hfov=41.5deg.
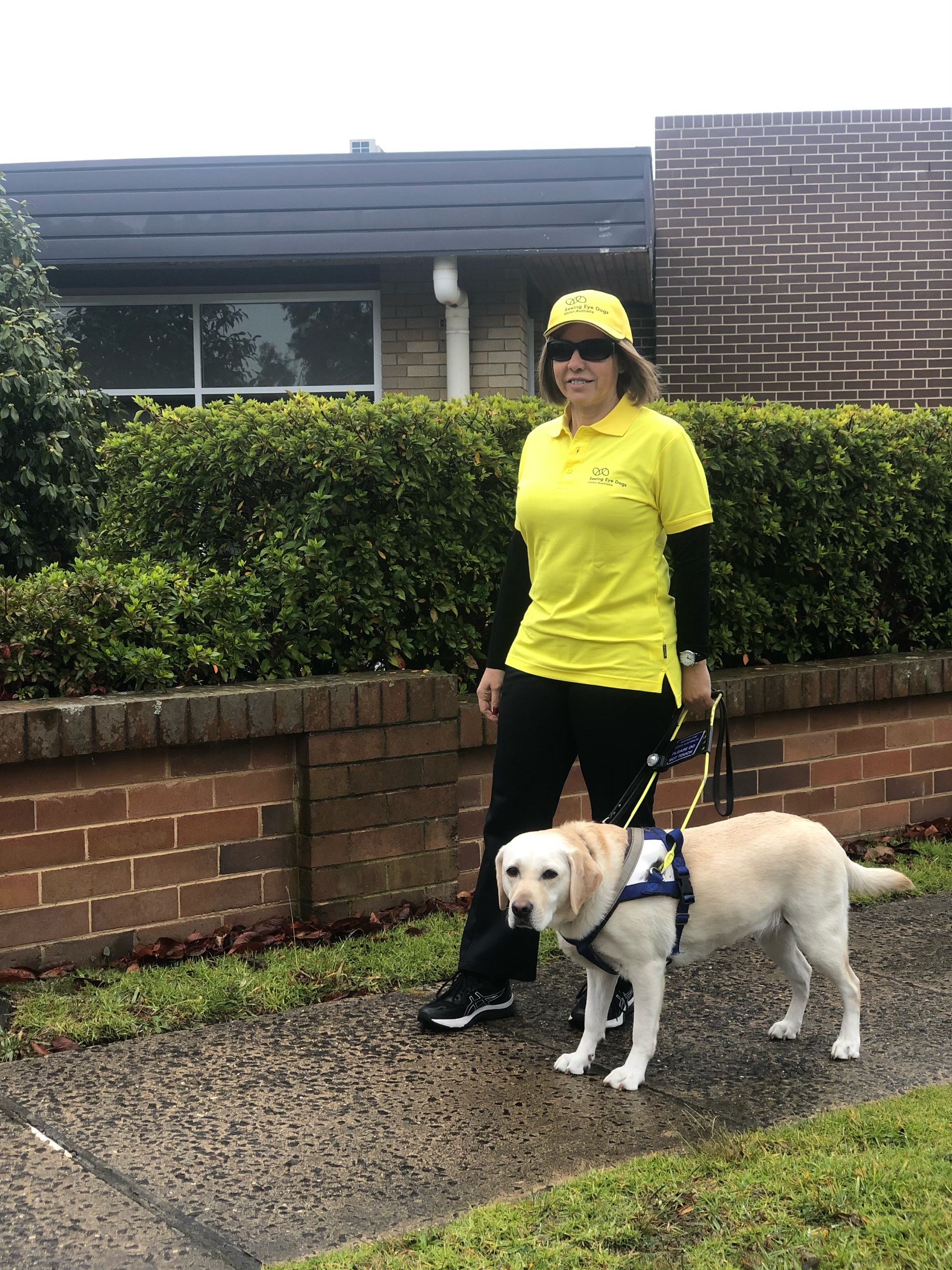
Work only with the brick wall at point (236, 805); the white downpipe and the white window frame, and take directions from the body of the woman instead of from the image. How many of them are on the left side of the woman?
0

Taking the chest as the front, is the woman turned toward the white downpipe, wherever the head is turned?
no

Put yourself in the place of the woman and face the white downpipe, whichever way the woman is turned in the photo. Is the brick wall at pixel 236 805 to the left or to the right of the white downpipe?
left

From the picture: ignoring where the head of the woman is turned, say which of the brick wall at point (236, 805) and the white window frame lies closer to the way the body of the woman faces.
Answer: the brick wall

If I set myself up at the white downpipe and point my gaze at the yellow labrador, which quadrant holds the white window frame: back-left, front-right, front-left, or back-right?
back-right

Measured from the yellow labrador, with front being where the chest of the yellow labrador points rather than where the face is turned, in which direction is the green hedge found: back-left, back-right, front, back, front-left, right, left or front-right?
right

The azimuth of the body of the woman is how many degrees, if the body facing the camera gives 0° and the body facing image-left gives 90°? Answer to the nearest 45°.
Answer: approximately 45°

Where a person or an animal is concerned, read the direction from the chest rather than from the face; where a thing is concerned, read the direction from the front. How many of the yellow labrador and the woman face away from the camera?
0

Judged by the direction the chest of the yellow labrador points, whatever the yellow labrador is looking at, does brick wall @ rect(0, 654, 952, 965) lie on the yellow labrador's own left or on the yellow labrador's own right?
on the yellow labrador's own right

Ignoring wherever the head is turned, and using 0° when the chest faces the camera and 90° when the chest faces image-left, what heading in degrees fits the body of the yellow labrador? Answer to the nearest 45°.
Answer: approximately 45°

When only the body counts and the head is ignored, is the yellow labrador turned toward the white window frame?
no

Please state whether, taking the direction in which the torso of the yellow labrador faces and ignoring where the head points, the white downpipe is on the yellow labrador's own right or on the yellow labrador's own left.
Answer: on the yellow labrador's own right

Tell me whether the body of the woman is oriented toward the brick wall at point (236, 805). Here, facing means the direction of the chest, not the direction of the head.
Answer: no
